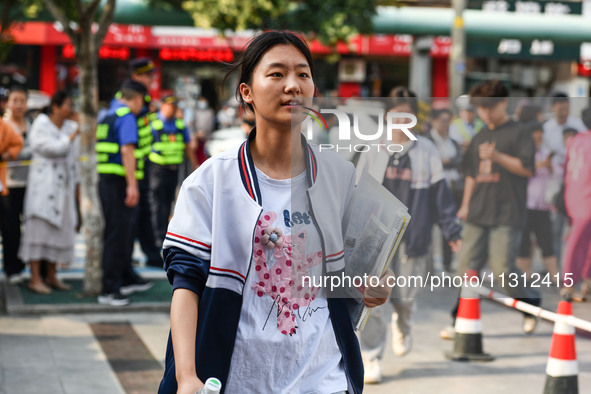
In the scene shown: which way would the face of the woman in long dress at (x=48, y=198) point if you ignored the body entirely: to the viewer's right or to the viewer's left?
to the viewer's right

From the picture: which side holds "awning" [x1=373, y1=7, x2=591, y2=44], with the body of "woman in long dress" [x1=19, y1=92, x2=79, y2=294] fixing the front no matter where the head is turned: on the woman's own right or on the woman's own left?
on the woman's own left

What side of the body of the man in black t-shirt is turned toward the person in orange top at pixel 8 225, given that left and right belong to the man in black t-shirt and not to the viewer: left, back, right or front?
right

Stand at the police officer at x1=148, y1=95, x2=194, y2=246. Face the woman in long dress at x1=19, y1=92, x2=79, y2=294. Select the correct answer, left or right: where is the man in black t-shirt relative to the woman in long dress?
left

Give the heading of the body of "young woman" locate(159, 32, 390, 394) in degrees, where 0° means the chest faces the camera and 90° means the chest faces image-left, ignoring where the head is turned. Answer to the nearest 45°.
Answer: approximately 315°

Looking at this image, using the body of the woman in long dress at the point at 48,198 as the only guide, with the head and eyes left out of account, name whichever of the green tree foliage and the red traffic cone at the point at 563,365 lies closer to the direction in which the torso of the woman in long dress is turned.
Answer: the red traffic cone

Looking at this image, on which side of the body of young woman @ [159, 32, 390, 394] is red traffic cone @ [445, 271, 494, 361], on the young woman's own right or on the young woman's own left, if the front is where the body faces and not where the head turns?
on the young woman's own left

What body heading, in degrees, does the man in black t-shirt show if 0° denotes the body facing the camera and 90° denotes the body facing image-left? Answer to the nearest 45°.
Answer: approximately 45°

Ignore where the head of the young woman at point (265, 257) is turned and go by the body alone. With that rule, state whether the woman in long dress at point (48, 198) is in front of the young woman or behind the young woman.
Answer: behind

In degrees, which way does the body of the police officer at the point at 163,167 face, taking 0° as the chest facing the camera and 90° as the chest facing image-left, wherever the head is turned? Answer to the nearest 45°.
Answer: approximately 0°
